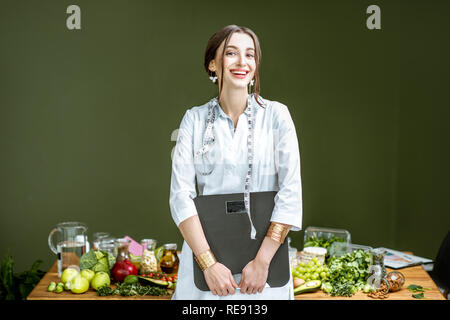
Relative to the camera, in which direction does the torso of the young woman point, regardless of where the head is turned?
toward the camera

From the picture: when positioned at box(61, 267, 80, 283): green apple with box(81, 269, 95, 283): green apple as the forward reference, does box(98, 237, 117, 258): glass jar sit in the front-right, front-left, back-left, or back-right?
front-left

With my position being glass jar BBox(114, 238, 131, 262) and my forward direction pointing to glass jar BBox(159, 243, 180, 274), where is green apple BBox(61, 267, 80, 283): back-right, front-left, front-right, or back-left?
back-right
